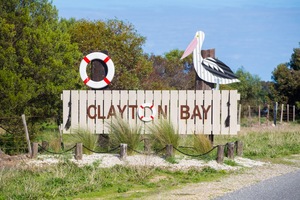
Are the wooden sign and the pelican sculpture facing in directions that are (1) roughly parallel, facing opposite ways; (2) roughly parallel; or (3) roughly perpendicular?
roughly perpendicular

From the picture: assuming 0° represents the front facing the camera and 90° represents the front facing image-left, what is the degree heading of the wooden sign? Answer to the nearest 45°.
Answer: approximately 0°

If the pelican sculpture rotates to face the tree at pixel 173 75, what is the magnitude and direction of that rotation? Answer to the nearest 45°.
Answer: approximately 90° to its right

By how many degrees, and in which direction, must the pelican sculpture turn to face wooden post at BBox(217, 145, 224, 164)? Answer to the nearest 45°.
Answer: approximately 90° to its left

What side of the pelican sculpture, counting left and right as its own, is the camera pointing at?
left

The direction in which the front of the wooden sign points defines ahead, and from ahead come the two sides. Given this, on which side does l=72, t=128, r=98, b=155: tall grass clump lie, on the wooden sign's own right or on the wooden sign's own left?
on the wooden sign's own right

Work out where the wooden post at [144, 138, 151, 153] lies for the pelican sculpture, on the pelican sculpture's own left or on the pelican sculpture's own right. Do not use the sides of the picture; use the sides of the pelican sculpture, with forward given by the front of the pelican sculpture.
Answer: on the pelican sculpture's own left
